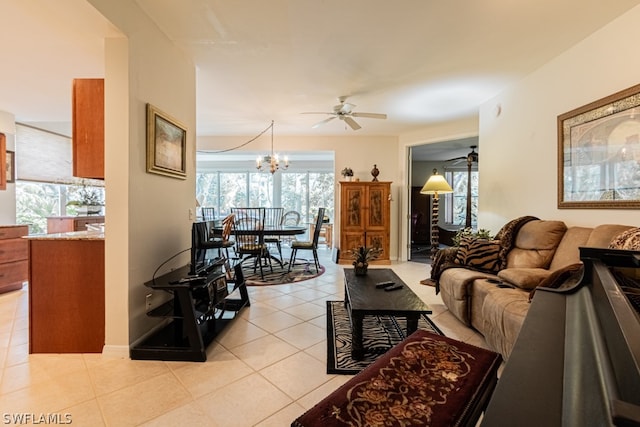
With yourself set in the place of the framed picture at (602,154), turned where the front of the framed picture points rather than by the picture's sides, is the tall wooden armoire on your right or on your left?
on your right

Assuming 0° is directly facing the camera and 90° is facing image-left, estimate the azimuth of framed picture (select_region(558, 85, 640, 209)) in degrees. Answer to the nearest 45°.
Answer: approximately 45°

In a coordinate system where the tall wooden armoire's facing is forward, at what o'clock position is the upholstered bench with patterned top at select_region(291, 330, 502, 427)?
The upholstered bench with patterned top is roughly at 12 o'clock from the tall wooden armoire.

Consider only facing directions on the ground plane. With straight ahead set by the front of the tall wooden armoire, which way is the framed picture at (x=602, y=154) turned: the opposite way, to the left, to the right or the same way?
to the right

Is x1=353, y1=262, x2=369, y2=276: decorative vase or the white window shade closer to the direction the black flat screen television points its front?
the decorative vase

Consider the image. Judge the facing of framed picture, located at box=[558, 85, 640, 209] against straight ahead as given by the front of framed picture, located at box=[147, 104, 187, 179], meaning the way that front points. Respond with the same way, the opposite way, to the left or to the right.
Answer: the opposite way

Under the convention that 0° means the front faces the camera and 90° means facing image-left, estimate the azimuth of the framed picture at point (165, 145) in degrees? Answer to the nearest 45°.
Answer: approximately 315°

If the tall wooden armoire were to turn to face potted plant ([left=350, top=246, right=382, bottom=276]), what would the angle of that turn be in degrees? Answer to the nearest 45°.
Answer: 0° — it already faces it

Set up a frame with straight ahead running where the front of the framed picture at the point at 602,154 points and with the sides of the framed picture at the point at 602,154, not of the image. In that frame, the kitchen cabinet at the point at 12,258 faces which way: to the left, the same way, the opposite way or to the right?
the opposite way

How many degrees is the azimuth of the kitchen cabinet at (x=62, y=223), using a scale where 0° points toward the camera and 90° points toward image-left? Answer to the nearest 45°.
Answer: approximately 315°

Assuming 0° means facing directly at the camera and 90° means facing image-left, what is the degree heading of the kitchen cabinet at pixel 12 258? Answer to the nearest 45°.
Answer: approximately 315°
